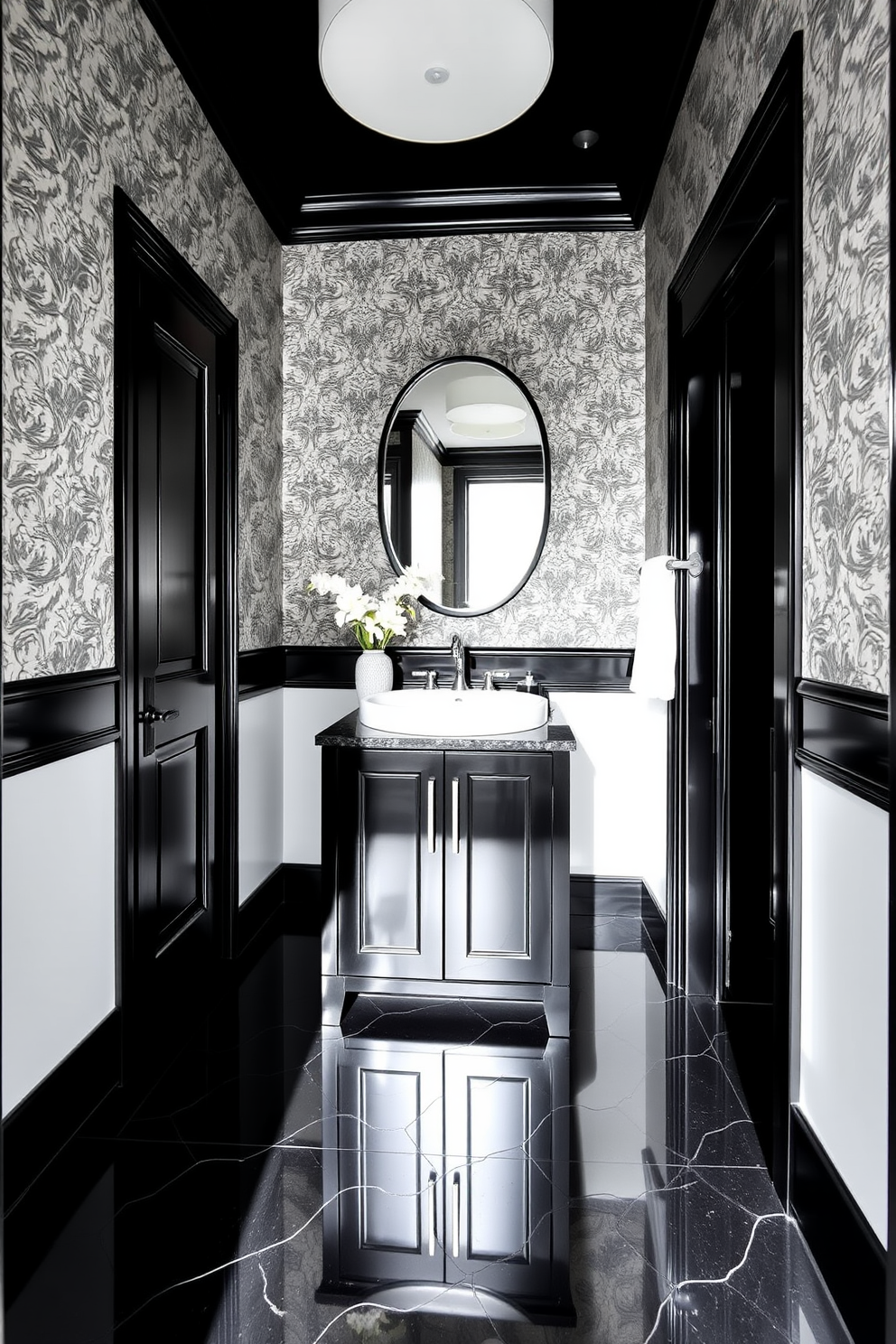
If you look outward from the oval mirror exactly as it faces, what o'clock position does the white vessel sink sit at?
The white vessel sink is roughly at 12 o'clock from the oval mirror.

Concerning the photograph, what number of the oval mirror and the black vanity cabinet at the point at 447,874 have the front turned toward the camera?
2

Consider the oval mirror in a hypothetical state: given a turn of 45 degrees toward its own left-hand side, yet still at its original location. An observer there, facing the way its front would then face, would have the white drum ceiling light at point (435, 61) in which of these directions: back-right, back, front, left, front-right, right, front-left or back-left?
front-right

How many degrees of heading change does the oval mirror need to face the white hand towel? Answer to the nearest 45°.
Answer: approximately 45° to its left

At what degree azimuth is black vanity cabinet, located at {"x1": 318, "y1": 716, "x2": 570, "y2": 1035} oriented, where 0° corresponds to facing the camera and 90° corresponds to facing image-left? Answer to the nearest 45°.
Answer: approximately 0°

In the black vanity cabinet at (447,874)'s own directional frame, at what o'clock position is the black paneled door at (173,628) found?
The black paneled door is roughly at 3 o'clock from the black vanity cabinet.
